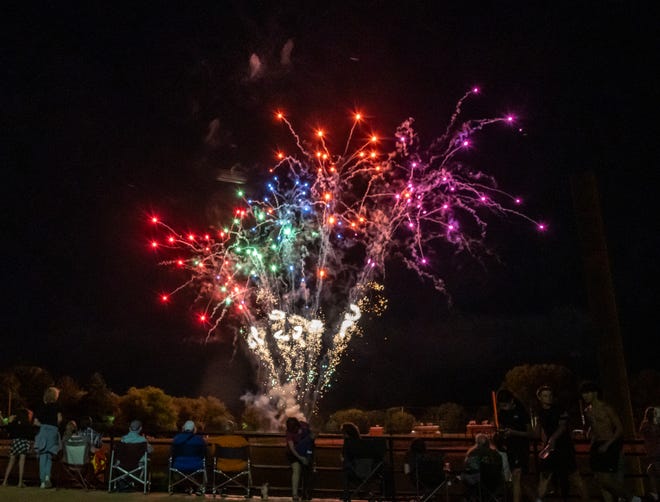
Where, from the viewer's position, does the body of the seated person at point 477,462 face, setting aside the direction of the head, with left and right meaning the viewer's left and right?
facing away from the viewer

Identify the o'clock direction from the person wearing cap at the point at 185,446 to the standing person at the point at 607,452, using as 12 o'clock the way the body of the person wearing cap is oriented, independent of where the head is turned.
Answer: The standing person is roughly at 4 o'clock from the person wearing cap.

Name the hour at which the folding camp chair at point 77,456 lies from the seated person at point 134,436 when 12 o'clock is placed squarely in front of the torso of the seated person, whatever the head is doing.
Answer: The folding camp chair is roughly at 10 o'clock from the seated person.

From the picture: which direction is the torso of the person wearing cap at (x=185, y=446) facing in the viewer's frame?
away from the camera

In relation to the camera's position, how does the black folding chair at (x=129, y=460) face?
facing away from the viewer

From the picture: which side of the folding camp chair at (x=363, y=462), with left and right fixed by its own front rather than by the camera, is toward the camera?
back

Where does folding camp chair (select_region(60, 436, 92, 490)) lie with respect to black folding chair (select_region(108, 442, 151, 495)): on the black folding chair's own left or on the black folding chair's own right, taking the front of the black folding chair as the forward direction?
on the black folding chair's own left

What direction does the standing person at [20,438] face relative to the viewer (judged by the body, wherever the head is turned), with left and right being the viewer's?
facing away from the viewer

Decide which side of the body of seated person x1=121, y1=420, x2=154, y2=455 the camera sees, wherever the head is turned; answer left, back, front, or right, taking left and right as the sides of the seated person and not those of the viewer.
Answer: back

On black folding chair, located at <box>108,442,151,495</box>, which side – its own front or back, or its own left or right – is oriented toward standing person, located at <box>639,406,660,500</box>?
right

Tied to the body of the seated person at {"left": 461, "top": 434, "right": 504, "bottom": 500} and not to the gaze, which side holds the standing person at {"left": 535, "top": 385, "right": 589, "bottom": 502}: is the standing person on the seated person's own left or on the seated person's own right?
on the seated person's own right
